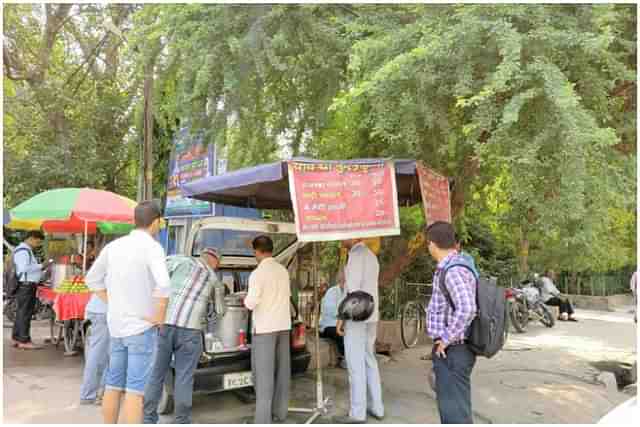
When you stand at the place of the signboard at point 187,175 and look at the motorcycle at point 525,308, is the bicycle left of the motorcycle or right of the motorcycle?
right

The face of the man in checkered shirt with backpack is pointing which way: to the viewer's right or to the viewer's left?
to the viewer's left

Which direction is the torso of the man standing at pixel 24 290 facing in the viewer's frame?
to the viewer's right
